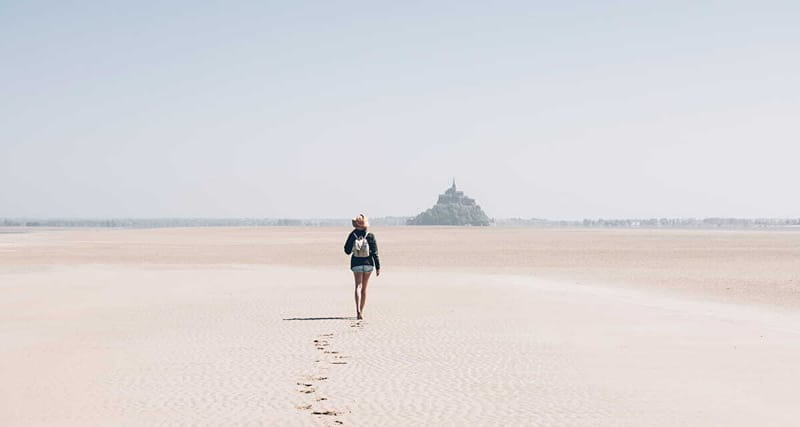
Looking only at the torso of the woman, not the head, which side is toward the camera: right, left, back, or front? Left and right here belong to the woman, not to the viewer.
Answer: back
